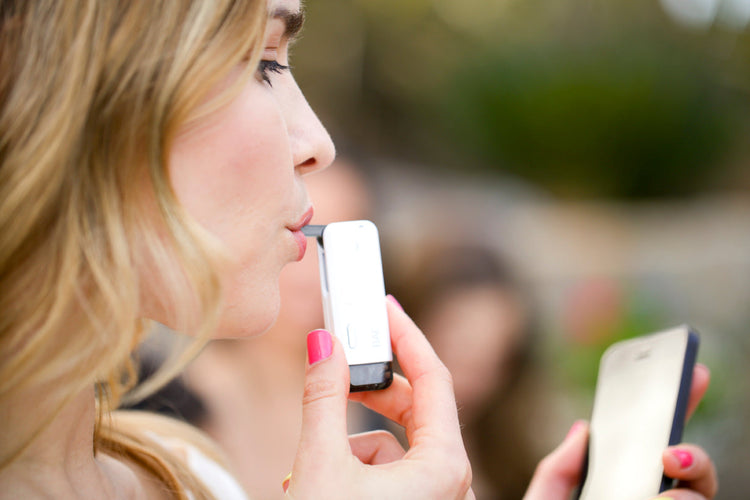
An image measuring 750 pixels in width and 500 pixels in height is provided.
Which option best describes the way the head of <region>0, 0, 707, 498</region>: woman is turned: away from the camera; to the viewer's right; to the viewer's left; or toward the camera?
to the viewer's right

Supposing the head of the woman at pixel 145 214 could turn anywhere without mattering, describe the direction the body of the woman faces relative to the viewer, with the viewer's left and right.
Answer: facing to the right of the viewer
